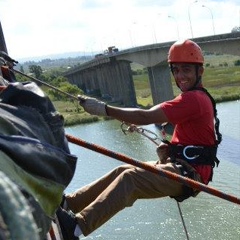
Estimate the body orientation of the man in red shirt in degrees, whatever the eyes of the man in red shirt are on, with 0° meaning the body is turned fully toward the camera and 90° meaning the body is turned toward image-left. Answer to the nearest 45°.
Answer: approximately 90°

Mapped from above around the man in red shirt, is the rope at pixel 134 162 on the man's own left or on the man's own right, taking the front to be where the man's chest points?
on the man's own left
